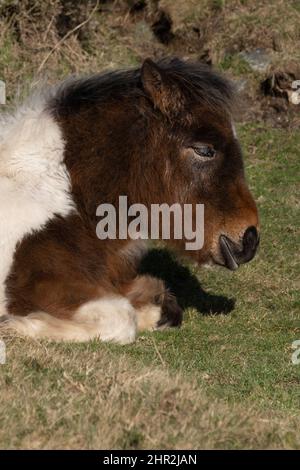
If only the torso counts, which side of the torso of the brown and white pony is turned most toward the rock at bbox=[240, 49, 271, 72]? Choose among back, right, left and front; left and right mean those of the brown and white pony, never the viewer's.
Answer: left

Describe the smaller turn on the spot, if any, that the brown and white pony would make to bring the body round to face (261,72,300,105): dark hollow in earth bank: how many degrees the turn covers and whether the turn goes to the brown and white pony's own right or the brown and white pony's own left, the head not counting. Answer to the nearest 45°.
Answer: approximately 45° to the brown and white pony's own left

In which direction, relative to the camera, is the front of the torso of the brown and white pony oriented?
to the viewer's right

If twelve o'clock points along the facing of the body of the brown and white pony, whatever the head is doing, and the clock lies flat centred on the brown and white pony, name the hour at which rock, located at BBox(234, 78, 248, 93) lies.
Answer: The rock is roughly at 10 o'clock from the brown and white pony.

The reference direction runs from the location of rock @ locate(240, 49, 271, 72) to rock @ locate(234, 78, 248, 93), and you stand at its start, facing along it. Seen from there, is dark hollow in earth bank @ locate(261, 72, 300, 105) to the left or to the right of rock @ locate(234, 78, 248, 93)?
left

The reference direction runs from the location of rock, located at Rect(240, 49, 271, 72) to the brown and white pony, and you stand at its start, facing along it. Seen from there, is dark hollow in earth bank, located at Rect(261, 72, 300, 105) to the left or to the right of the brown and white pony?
left
